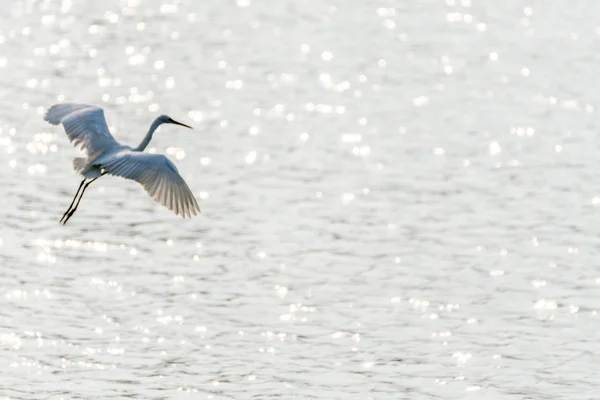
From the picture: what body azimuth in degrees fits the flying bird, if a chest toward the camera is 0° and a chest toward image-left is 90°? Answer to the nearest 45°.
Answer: approximately 225°
